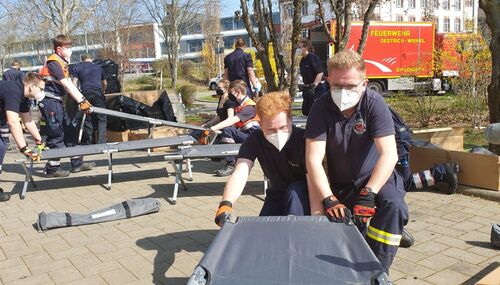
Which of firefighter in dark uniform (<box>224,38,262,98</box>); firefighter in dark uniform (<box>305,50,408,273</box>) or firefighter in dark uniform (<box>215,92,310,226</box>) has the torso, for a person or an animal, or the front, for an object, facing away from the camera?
firefighter in dark uniform (<box>224,38,262,98</box>)

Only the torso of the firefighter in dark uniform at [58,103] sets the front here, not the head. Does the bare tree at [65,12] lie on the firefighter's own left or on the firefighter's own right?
on the firefighter's own left

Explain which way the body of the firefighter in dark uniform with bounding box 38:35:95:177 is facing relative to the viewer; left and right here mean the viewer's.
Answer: facing to the right of the viewer

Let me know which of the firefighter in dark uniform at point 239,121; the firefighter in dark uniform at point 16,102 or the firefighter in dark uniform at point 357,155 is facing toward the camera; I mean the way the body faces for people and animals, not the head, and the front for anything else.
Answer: the firefighter in dark uniform at point 357,155

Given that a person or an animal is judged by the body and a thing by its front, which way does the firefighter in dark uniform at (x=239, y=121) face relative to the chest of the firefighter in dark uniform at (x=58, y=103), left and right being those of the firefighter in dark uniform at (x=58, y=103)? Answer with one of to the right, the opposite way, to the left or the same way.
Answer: the opposite way

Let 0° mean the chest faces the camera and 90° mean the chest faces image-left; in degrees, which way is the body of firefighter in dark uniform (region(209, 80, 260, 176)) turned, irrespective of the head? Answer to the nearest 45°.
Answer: approximately 90°

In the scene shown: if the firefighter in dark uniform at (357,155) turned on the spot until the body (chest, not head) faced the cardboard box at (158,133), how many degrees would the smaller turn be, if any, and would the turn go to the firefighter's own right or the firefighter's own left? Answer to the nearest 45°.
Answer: approximately 135° to the firefighter's own right

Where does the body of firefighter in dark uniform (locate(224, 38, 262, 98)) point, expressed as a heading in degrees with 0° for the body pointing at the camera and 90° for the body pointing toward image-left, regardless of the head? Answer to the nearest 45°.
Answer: approximately 180°

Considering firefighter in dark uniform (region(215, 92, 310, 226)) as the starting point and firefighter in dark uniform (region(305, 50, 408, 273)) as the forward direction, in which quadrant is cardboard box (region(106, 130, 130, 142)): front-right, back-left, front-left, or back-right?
back-left

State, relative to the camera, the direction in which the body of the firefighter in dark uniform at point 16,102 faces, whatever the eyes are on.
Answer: to the viewer's right

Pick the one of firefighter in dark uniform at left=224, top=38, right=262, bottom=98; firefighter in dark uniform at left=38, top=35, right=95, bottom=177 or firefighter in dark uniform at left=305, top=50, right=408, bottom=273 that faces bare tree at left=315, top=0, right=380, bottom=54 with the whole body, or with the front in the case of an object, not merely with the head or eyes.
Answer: firefighter in dark uniform at left=38, top=35, right=95, bottom=177
